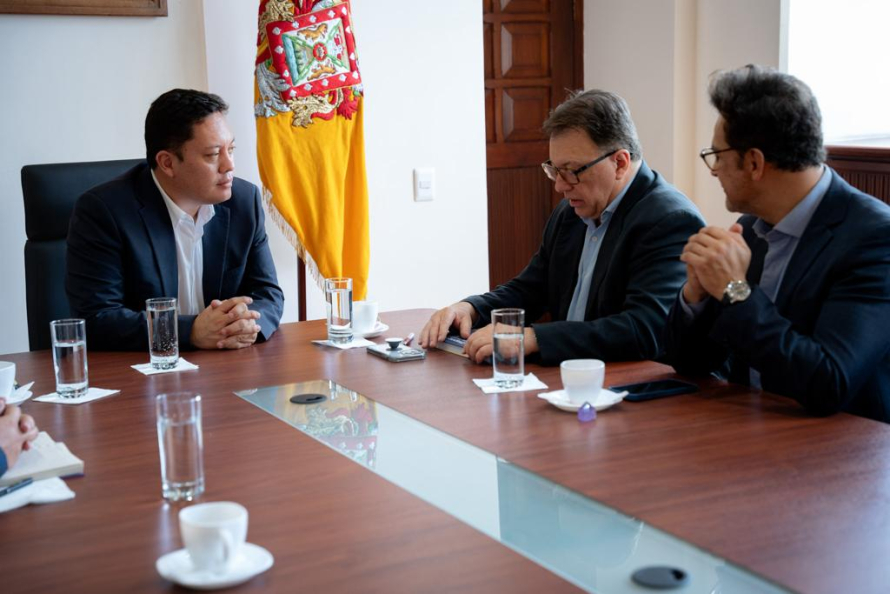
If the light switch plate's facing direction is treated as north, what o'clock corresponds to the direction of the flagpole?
The flagpole is roughly at 2 o'clock from the light switch plate.

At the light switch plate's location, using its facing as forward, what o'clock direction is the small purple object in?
The small purple object is roughly at 12 o'clock from the light switch plate.

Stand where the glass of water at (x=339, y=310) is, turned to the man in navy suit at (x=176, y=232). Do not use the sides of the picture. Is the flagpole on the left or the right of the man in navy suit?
right

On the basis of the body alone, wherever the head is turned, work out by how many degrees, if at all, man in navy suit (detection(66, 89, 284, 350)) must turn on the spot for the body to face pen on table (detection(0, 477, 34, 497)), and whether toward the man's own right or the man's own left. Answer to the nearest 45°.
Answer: approximately 45° to the man's own right

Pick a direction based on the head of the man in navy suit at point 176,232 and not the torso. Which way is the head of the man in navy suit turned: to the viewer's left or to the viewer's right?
to the viewer's right

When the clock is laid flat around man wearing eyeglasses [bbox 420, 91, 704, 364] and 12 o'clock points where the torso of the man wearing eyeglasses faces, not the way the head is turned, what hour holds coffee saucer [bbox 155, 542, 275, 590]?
The coffee saucer is roughly at 11 o'clock from the man wearing eyeglasses.

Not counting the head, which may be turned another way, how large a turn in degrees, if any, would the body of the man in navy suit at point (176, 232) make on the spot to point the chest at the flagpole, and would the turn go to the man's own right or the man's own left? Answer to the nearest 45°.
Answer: approximately 90° to the man's own left

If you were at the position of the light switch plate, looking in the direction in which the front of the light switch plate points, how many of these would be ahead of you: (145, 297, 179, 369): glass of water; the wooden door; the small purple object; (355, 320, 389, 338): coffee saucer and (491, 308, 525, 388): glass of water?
4

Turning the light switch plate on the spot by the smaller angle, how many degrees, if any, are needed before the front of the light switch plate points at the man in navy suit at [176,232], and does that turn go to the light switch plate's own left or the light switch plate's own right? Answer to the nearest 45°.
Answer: approximately 45° to the light switch plate's own right
